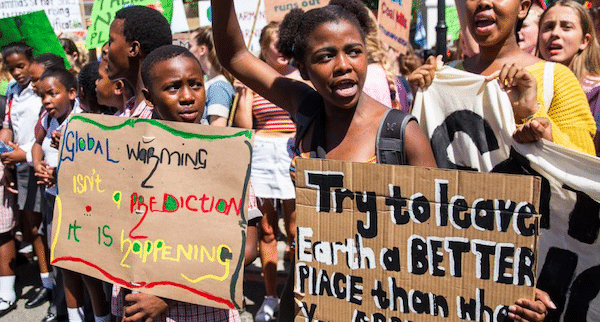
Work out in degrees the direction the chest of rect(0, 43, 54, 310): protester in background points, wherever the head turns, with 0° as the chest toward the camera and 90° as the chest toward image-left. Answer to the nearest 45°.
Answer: approximately 45°

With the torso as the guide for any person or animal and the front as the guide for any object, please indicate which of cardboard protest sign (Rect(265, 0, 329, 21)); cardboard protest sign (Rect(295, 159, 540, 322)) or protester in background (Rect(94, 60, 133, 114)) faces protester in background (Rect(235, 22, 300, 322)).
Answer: cardboard protest sign (Rect(265, 0, 329, 21))

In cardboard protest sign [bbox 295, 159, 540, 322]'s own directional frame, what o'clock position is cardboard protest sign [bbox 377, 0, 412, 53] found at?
cardboard protest sign [bbox 377, 0, 412, 53] is roughly at 6 o'clock from cardboard protest sign [bbox 295, 159, 540, 322].

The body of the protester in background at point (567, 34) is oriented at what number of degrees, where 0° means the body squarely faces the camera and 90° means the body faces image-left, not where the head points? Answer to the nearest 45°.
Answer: approximately 45°

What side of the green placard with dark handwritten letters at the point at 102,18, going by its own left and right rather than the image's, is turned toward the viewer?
front

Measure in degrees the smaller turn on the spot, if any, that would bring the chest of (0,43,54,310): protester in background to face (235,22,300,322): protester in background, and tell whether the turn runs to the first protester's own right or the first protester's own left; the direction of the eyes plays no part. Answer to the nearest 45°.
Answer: approximately 90° to the first protester's own left

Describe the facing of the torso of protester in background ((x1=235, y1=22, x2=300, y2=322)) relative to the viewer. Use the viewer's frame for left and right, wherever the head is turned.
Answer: facing the viewer and to the left of the viewer

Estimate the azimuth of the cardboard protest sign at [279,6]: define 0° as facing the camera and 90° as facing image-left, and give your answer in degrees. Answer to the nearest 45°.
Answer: approximately 0°

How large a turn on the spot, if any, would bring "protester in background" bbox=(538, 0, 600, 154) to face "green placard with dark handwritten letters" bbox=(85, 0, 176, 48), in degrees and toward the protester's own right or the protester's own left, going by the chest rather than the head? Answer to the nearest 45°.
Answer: approximately 45° to the protester's own right

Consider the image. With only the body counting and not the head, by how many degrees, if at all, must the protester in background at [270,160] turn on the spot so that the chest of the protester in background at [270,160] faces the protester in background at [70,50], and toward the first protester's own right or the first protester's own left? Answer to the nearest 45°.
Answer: approximately 90° to the first protester's own right
